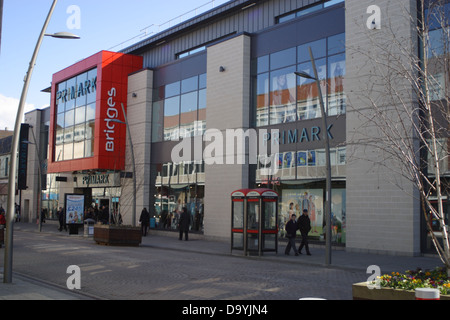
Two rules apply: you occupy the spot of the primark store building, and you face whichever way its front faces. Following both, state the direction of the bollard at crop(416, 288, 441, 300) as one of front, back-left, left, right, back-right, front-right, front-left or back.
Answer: front-left

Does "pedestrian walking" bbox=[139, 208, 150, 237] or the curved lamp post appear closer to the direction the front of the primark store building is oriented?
the curved lamp post

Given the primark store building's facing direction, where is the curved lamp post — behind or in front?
in front

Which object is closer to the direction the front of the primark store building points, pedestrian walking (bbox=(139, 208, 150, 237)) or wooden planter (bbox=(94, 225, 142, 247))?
the wooden planter

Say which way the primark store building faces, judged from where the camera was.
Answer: facing the viewer and to the left of the viewer

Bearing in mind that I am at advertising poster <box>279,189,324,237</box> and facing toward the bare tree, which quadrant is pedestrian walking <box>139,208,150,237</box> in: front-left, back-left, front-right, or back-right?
back-right

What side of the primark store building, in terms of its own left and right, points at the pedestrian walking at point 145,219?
right

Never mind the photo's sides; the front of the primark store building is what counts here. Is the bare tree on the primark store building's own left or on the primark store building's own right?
on the primark store building's own left
